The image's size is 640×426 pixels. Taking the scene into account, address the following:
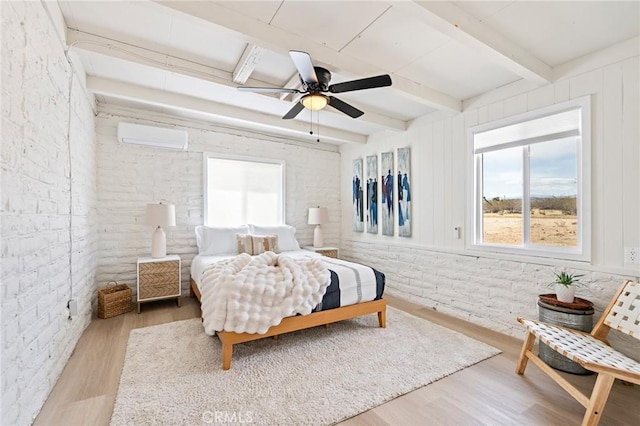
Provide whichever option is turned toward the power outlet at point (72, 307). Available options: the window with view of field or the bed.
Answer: the window with view of field

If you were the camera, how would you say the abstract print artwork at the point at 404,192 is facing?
facing the viewer and to the left of the viewer

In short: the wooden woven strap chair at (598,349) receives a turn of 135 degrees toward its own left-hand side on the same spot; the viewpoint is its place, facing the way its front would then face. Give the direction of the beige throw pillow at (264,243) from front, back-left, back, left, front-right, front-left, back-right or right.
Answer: back

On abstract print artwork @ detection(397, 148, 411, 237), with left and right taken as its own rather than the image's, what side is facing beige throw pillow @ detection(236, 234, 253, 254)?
front

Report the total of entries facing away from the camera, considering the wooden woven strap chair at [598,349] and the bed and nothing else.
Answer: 0

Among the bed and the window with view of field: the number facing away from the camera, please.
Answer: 0

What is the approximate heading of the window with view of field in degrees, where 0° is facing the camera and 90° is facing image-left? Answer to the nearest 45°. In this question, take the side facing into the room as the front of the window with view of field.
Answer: approximately 45°

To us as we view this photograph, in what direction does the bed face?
facing the viewer and to the right of the viewer

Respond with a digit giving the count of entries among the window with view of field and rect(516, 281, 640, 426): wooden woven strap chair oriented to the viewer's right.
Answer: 0

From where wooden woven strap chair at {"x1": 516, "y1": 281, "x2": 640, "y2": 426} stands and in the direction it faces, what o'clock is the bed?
The bed is roughly at 1 o'clock from the wooden woven strap chair.

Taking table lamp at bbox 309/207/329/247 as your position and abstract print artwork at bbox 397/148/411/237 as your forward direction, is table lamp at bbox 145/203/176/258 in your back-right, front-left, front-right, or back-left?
back-right

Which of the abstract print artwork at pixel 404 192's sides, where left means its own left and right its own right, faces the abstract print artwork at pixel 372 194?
right

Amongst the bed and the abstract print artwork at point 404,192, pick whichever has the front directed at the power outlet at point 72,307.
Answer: the abstract print artwork

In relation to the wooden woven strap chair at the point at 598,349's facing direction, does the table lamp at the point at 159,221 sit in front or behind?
in front

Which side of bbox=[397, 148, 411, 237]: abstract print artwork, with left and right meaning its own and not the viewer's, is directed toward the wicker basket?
front

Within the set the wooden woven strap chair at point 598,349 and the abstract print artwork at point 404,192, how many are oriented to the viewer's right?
0

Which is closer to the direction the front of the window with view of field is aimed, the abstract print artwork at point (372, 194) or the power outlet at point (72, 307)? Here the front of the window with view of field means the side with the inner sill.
the power outlet
